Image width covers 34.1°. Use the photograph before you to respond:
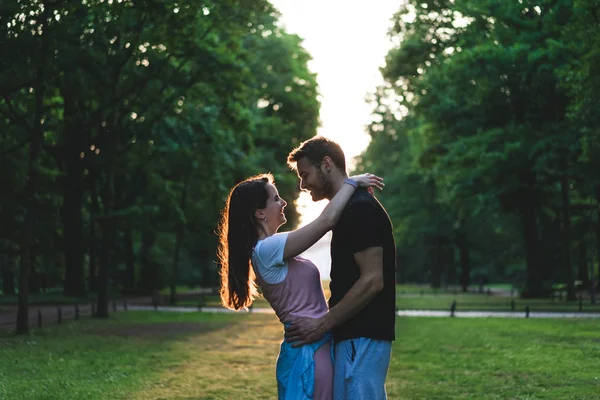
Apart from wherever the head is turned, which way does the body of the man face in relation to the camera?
to the viewer's left

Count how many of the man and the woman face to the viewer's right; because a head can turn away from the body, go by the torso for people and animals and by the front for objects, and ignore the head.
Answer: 1

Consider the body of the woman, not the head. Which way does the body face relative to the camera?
to the viewer's right

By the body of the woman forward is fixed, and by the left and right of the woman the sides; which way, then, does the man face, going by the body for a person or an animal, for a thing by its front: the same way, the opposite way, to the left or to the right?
the opposite way

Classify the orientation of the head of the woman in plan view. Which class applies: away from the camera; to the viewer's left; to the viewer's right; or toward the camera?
to the viewer's right

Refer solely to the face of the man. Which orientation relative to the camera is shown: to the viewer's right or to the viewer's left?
to the viewer's left
